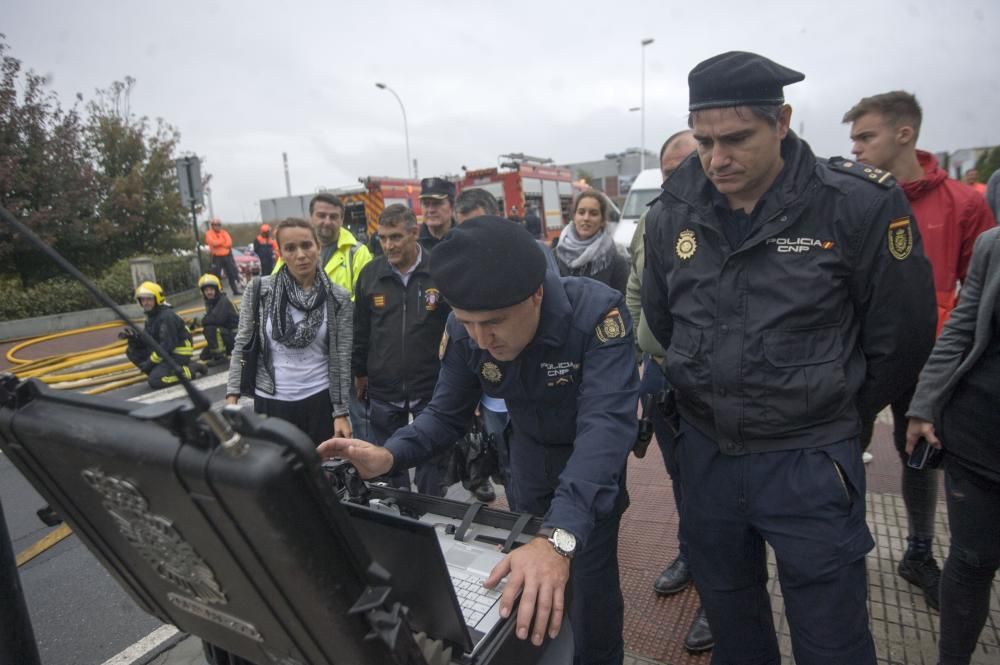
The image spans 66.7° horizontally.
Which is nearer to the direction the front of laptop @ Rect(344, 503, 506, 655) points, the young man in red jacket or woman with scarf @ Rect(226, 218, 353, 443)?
the young man in red jacket

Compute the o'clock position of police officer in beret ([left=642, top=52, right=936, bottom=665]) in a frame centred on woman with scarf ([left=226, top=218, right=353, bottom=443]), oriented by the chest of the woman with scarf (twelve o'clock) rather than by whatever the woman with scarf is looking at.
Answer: The police officer in beret is roughly at 11 o'clock from the woman with scarf.

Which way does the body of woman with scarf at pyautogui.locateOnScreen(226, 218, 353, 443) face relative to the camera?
toward the camera

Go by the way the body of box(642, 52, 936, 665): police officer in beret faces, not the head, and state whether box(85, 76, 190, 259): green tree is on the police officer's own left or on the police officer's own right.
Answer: on the police officer's own right

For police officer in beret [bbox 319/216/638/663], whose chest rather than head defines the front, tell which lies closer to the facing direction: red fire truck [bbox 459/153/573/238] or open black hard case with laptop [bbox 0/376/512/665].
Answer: the open black hard case with laptop

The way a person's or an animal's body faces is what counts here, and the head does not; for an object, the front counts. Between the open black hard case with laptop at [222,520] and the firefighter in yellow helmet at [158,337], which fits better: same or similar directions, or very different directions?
very different directions

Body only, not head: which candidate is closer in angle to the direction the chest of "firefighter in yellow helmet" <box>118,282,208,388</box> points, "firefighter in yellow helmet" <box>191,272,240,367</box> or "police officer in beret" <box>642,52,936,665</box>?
the police officer in beret

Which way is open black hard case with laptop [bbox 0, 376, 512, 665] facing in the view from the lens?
facing away from the viewer and to the right of the viewer

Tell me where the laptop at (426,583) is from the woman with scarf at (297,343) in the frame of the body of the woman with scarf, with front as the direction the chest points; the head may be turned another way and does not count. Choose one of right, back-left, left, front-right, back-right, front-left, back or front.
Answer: front

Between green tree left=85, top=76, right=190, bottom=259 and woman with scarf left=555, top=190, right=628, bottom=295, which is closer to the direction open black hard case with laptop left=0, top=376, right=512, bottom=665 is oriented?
the woman with scarf

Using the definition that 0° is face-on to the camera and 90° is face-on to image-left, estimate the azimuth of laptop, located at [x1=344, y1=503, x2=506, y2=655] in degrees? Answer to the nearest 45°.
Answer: approximately 225°

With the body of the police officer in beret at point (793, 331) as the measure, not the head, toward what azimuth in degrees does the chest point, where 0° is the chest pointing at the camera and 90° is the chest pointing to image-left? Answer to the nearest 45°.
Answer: approximately 45°

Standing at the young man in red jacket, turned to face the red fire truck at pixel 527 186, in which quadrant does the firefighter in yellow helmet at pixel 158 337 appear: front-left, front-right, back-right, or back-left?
front-left

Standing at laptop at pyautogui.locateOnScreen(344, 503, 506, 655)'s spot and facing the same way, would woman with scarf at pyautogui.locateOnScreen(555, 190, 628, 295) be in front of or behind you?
in front

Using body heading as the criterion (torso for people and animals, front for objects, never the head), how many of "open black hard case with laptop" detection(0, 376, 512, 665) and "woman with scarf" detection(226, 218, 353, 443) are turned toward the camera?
1

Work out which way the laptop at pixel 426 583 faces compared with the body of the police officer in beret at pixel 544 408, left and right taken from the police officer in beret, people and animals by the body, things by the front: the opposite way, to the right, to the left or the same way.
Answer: the opposite way

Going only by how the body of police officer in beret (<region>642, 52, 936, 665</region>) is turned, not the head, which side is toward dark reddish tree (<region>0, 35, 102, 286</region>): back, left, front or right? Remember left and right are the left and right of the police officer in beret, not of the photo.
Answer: right

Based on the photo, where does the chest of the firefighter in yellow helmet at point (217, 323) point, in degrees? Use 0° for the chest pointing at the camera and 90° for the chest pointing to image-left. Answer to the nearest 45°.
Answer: approximately 45°
